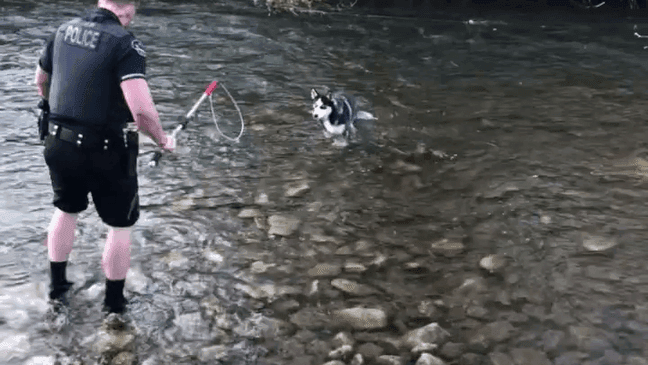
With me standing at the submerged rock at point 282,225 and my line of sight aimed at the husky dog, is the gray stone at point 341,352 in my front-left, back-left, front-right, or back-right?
back-right

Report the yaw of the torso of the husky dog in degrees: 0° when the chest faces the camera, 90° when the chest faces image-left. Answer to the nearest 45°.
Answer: approximately 45°

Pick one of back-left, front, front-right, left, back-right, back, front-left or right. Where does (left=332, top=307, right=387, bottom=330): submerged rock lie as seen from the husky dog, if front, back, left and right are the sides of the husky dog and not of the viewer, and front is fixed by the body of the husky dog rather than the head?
front-left

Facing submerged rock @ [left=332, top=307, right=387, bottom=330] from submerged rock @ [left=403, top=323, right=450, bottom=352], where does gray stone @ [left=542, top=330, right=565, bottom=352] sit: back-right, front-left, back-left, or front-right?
back-right

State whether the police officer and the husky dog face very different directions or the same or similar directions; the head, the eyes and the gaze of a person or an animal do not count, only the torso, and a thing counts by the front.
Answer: very different directions

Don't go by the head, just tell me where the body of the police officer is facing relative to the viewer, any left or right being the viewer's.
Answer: facing away from the viewer and to the right of the viewer

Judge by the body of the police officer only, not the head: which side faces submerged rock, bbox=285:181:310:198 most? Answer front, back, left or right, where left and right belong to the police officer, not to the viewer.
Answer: front

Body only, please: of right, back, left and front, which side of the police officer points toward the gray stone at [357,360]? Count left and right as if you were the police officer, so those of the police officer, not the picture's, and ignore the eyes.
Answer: right

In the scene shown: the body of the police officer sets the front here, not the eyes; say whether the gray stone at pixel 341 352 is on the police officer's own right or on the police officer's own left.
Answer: on the police officer's own right
